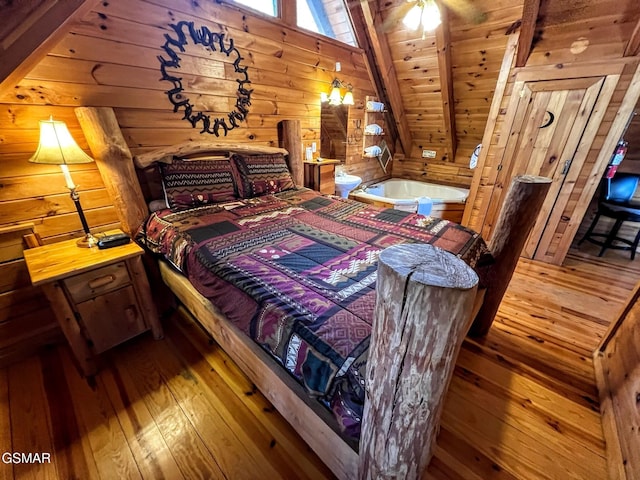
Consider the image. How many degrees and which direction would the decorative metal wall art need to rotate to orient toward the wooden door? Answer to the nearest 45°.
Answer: approximately 45° to its left

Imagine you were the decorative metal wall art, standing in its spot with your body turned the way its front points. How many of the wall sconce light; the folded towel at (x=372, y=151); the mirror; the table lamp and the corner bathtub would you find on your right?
1

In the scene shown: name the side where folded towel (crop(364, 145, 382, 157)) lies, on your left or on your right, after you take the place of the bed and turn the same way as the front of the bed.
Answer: on your left

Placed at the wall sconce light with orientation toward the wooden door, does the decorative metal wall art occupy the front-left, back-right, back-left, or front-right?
back-right

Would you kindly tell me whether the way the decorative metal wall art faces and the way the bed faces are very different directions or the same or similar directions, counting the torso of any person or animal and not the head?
same or similar directions

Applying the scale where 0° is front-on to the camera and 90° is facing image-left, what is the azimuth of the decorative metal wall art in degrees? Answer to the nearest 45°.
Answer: approximately 315°

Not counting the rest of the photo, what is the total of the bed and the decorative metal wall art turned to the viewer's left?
0

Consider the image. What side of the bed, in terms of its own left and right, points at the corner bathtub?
left

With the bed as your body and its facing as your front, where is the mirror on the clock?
The mirror is roughly at 8 o'clock from the bed.

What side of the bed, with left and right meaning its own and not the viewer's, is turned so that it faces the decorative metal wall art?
back

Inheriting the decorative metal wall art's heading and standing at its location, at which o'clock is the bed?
The bed is roughly at 1 o'clock from the decorative metal wall art.

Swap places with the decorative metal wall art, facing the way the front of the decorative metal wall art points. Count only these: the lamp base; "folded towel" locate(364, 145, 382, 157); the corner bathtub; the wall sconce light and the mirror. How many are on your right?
1

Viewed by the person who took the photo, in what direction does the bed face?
facing the viewer and to the right of the viewer
